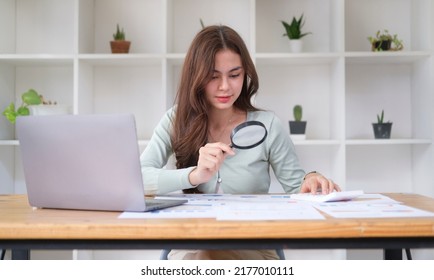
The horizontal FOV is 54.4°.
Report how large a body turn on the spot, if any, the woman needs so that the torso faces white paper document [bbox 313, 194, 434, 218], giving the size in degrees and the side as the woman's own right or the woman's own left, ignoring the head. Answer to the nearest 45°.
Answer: approximately 45° to the woman's own left

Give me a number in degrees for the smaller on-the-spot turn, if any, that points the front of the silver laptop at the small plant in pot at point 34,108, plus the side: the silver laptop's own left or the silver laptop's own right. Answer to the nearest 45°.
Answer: approximately 45° to the silver laptop's own left

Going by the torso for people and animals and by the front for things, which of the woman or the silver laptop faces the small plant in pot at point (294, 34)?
the silver laptop

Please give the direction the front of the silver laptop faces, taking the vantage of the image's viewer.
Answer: facing away from the viewer and to the right of the viewer

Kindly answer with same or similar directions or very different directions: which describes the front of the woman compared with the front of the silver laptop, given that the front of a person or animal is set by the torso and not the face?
very different directions

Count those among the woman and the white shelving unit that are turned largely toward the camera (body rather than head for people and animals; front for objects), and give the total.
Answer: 2

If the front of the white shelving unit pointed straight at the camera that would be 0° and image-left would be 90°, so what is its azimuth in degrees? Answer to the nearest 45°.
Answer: approximately 0°

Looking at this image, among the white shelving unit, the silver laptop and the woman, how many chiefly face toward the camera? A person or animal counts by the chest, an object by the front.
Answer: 2

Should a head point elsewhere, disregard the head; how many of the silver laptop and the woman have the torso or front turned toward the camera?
1
